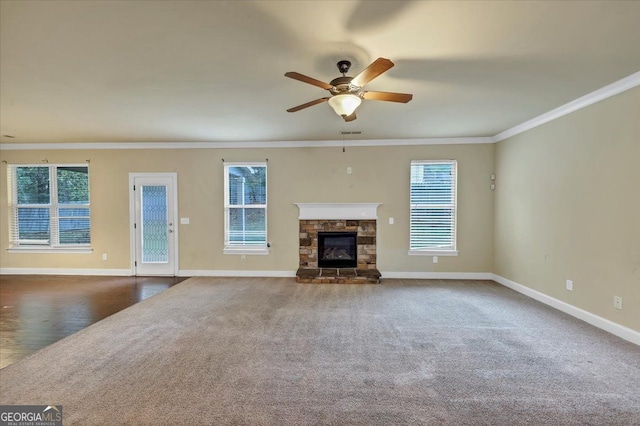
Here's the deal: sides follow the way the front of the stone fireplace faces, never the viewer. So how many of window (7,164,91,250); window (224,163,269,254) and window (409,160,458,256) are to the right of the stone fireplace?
2

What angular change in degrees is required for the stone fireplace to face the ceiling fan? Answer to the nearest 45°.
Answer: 0° — it already faces it

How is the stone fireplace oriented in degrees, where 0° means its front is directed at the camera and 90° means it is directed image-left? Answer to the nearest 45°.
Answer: approximately 0°

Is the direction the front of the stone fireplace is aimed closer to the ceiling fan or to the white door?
the ceiling fan

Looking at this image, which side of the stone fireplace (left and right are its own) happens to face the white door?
right

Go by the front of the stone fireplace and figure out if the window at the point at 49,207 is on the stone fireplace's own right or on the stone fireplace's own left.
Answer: on the stone fireplace's own right

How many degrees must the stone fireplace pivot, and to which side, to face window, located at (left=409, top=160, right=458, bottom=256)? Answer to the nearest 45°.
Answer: approximately 90° to its left
